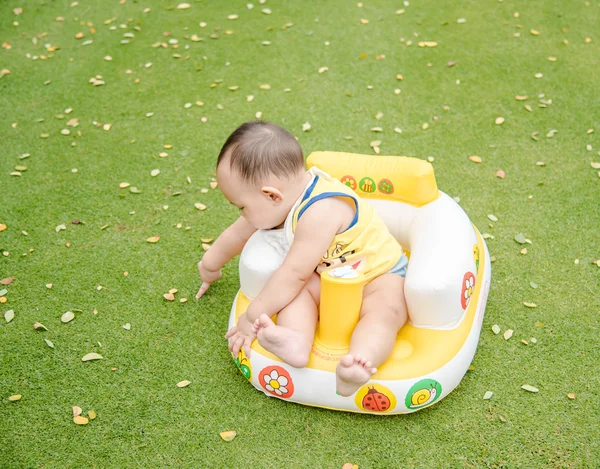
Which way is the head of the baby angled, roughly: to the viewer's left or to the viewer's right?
to the viewer's left

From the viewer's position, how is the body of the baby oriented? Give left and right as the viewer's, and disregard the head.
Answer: facing the viewer and to the left of the viewer

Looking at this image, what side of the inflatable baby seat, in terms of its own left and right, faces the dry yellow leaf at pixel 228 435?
front
